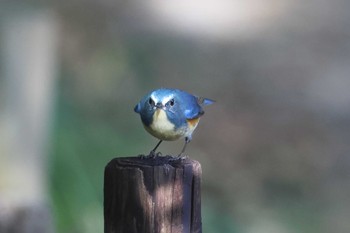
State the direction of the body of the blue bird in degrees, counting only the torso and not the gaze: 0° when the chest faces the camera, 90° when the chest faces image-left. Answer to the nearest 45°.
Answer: approximately 45°
